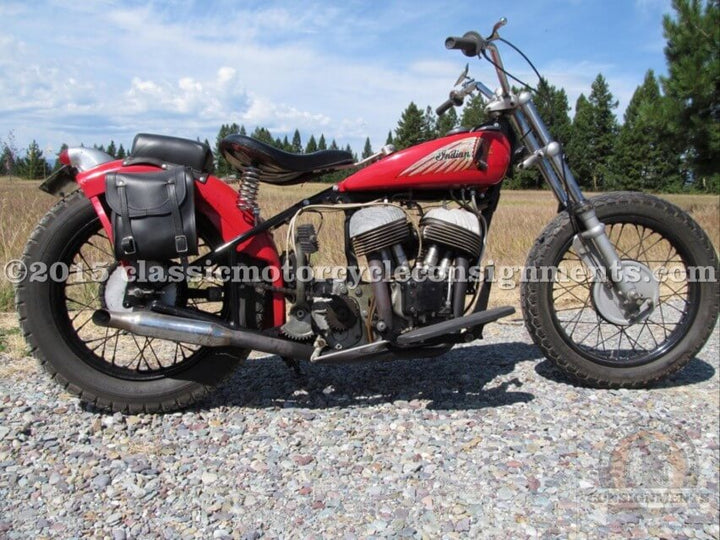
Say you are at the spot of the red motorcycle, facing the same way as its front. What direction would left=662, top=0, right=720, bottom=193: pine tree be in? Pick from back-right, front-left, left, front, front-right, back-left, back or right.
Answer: front-left

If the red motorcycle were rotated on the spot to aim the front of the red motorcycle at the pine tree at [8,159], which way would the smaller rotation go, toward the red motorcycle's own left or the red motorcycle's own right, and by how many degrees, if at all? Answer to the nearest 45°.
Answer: approximately 135° to the red motorcycle's own left

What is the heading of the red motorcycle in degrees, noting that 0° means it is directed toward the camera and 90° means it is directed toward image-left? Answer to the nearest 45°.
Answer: approximately 270°

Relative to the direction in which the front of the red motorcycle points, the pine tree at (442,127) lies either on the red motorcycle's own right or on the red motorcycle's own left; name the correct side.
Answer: on the red motorcycle's own left

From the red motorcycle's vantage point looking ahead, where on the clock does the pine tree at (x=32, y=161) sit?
The pine tree is roughly at 8 o'clock from the red motorcycle.
